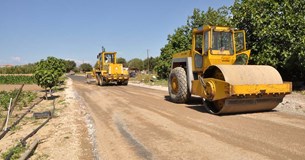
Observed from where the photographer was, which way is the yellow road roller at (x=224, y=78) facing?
facing the viewer and to the right of the viewer

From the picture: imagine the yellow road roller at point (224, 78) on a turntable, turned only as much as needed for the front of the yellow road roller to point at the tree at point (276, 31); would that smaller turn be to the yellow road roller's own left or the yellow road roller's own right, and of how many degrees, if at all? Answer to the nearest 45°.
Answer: approximately 135° to the yellow road roller's own left

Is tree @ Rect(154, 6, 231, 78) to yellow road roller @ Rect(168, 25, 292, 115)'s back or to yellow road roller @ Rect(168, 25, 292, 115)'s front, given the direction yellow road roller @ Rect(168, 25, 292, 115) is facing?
to the back

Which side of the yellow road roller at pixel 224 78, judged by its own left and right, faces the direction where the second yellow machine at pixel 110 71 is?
back

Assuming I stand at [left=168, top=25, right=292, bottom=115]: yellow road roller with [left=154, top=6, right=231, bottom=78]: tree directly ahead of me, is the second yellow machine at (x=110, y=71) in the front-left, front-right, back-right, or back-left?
front-left

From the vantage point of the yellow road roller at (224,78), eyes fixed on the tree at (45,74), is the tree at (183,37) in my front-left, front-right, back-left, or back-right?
front-right
